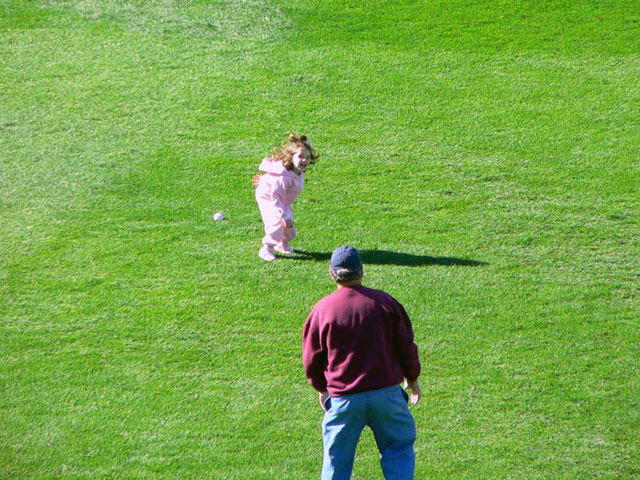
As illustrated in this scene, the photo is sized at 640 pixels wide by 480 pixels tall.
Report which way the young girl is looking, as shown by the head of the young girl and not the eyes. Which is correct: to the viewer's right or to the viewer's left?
to the viewer's right

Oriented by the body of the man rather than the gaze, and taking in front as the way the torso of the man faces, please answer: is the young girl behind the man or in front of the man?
in front

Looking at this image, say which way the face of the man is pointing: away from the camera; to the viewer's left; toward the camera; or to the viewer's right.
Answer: away from the camera

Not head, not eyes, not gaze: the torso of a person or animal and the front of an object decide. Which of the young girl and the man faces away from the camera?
the man

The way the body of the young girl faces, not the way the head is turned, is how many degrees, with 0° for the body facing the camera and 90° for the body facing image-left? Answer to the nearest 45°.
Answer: approximately 315°

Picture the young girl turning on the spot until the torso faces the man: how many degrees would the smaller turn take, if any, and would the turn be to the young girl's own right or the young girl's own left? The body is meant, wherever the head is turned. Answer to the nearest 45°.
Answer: approximately 45° to the young girl's own right

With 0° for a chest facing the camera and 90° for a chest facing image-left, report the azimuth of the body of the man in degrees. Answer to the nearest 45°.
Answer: approximately 180°

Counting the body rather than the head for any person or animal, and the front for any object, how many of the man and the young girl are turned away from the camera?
1
